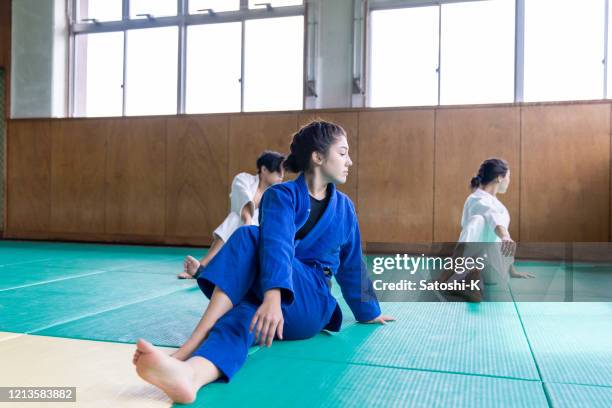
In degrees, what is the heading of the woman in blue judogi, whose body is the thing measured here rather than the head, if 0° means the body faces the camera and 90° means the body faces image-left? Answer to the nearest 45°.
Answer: approximately 315°

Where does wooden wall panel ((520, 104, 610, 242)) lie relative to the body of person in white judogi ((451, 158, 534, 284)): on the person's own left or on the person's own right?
on the person's own left

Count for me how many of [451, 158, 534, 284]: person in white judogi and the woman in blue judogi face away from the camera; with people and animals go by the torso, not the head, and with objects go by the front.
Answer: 0

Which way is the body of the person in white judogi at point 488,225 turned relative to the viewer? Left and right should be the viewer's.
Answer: facing to the right of the viewer

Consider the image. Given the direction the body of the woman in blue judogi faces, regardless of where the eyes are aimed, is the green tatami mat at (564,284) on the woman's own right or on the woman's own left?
on the woman's own left

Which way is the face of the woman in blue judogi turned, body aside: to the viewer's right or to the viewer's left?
to the viewer's right

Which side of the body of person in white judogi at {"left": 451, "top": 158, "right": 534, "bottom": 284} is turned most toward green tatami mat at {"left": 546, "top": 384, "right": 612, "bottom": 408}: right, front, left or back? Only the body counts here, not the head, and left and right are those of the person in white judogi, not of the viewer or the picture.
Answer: right

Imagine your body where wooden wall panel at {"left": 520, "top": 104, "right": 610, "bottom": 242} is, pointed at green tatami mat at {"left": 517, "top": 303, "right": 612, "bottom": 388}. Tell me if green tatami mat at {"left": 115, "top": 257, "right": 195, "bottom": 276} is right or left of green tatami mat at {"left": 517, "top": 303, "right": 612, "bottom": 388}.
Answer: right
